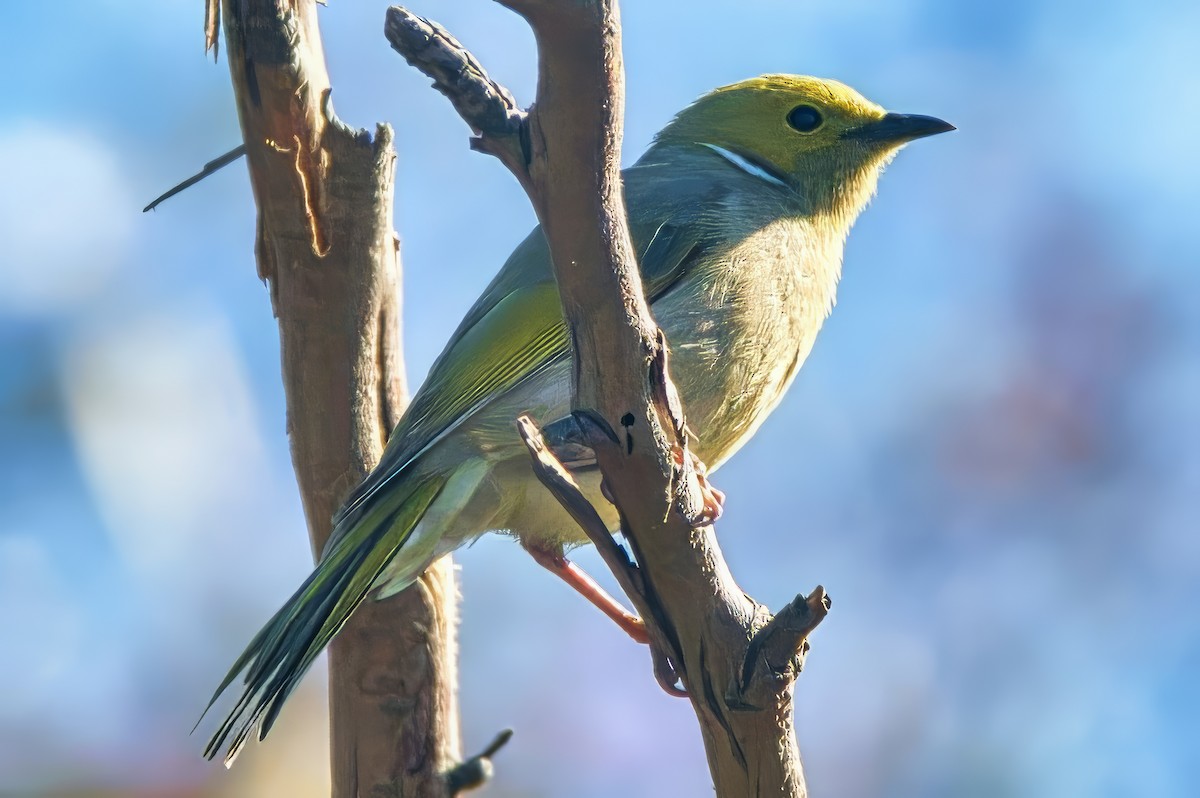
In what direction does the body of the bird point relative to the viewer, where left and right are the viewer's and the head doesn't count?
facing to the right of the viewer
